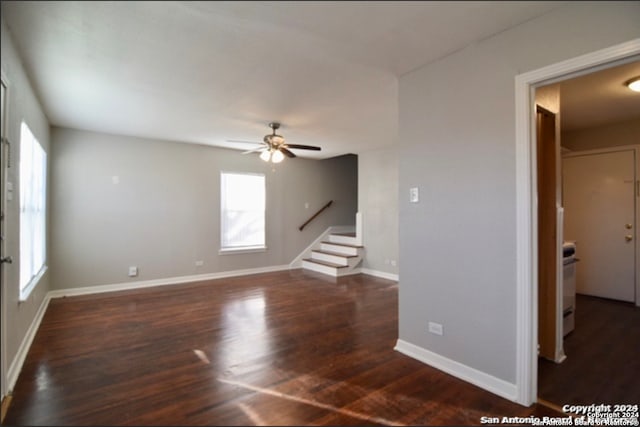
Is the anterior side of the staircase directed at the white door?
no

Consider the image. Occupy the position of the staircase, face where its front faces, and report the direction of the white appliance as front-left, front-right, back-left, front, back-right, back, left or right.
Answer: left

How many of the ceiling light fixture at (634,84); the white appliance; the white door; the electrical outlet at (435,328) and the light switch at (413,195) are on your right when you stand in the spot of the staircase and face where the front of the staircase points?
0

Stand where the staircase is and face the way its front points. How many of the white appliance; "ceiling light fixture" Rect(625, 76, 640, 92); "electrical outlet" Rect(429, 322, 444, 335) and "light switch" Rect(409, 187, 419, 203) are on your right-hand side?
0

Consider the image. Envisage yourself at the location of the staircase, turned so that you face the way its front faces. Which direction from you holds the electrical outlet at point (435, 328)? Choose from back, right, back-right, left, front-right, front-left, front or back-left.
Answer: front-left

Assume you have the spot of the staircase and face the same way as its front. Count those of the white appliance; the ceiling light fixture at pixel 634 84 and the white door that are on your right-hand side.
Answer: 0

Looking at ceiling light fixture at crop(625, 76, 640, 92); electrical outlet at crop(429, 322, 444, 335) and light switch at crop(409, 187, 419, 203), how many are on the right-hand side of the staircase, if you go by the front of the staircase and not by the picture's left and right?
0

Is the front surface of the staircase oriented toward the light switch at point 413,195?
no

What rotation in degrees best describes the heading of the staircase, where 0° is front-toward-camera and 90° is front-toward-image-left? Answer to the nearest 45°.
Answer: approximately 45°

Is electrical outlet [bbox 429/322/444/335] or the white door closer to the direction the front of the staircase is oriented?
the electrical outlet

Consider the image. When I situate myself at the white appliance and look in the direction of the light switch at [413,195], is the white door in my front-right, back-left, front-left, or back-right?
back-right

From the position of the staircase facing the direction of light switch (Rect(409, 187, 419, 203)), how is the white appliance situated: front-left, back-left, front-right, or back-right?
front-left

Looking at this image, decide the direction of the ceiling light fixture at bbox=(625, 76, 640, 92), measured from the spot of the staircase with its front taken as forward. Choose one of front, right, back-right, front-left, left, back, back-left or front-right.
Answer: left

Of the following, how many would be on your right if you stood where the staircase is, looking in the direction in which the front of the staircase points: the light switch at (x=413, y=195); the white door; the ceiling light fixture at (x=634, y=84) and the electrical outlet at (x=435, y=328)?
0
